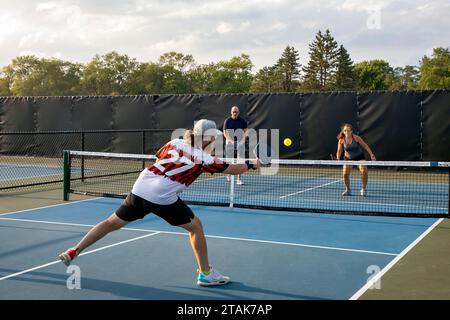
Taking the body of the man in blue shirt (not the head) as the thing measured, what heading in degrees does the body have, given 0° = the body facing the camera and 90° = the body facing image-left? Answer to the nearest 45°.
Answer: approximately 0°

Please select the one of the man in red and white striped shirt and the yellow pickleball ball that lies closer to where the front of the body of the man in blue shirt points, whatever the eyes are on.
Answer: the man in red and white striped shirt

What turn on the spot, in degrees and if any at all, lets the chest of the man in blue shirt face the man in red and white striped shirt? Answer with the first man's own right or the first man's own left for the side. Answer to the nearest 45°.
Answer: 0° — they already face them
